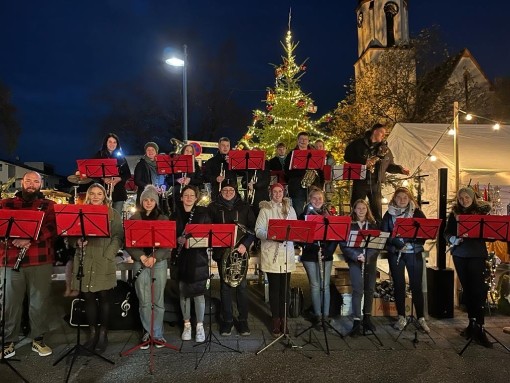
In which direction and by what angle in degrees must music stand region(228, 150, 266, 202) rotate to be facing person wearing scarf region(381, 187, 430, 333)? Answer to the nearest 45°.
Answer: approximately 90° to its right

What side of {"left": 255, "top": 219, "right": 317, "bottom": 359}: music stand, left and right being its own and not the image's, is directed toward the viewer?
back

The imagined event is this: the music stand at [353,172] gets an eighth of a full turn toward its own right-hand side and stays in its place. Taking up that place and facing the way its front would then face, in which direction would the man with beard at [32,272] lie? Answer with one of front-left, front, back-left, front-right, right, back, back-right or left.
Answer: back

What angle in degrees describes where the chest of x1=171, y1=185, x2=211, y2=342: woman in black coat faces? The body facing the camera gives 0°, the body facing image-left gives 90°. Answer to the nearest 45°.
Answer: approximately 0°

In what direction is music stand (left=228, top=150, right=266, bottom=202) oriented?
away from the camera

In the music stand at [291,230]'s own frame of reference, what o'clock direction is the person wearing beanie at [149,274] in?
The person wearing beanie is roughly at 9 o'clock from the music stand.

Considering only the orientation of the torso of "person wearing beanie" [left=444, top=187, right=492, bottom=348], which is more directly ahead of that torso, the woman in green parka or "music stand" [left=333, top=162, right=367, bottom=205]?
the woman in green parka

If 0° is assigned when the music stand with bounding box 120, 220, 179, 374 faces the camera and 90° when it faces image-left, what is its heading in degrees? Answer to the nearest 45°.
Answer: approximately 180°

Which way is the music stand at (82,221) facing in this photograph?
away from the camera

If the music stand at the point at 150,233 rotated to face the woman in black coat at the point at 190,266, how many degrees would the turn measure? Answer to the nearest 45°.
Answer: approximately 45° to its right

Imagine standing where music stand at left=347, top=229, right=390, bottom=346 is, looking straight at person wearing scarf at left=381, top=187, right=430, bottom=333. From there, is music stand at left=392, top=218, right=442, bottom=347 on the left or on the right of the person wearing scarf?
right

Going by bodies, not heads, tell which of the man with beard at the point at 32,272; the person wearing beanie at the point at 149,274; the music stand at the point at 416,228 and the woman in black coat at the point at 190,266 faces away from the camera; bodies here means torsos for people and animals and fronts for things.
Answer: the music stand

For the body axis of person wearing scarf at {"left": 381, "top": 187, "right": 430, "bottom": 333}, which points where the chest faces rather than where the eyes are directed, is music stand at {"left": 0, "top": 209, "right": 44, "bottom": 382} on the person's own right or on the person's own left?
on the person's own right
